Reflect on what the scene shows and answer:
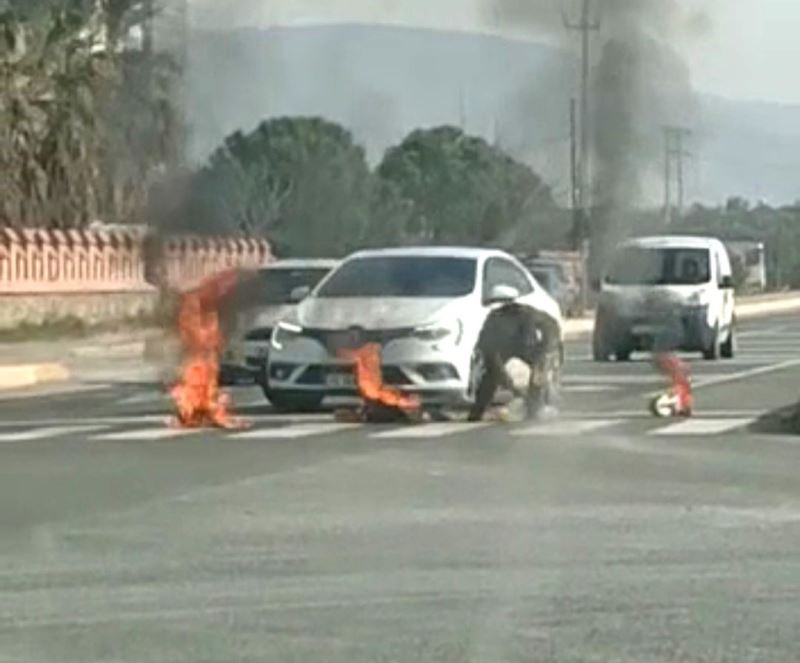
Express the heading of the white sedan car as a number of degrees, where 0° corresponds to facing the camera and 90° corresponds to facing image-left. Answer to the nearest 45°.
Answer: approximately 45°

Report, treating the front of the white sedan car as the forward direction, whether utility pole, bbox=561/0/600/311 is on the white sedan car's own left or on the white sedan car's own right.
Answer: on the white sedan car's own left

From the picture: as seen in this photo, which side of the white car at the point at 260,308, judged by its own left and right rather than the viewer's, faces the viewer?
front

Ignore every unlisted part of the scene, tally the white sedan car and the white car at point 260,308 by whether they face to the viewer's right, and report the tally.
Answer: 0

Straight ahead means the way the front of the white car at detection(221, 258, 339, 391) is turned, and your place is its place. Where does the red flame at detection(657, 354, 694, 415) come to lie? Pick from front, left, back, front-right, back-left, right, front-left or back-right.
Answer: left
